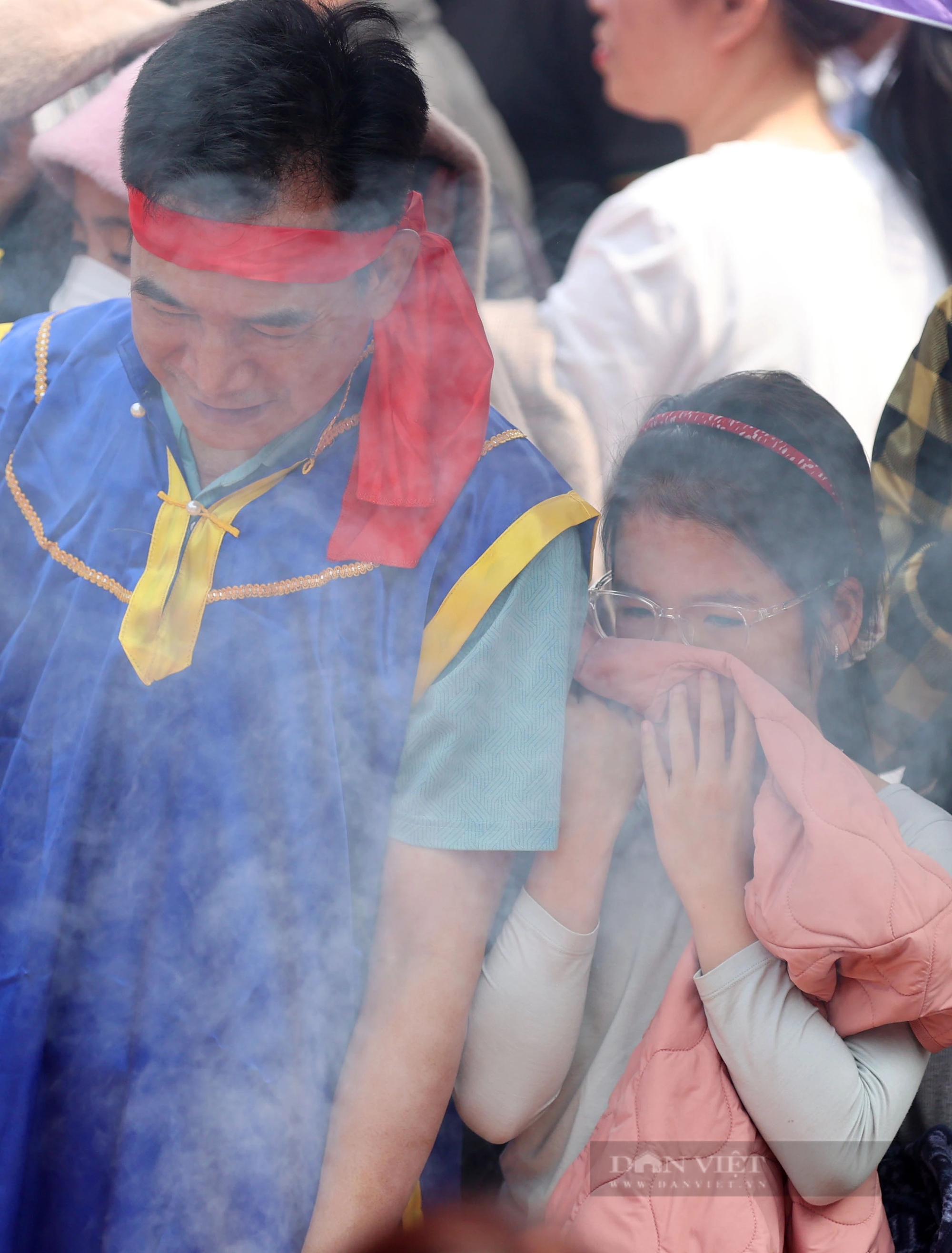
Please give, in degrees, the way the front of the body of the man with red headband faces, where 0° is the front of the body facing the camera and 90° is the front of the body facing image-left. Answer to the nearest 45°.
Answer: approximately 45°

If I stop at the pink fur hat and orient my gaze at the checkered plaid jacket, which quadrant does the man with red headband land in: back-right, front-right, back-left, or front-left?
front-right

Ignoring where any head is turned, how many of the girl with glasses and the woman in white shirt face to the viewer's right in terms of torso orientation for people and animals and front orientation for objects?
0

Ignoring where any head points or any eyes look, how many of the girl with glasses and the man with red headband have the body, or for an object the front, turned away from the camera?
0

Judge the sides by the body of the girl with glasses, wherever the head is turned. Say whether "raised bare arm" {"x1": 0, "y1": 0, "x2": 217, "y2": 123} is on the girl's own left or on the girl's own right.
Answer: on the girl's own right

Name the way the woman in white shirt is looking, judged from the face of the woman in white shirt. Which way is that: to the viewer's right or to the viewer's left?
to the viewer's left

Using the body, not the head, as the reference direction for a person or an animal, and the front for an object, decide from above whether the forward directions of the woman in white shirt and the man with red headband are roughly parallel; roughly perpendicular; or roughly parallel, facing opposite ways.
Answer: roughly perpendicular

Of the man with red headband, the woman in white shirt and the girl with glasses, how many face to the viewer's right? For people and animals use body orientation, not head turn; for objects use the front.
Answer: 0
